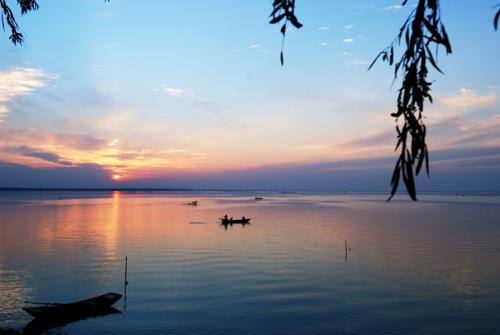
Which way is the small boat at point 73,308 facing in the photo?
to the viewer's right
